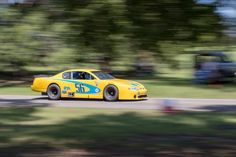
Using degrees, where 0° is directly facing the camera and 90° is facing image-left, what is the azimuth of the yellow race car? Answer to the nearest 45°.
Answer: approximately 315°
